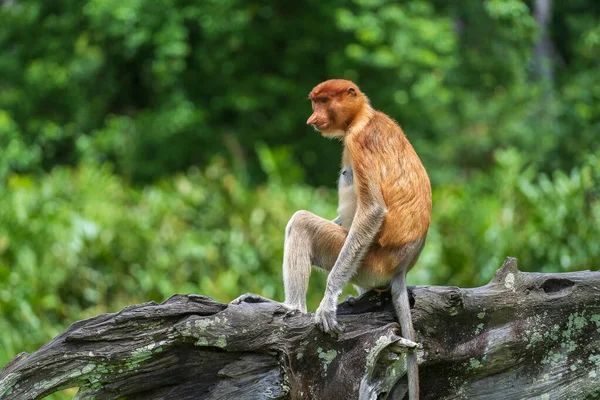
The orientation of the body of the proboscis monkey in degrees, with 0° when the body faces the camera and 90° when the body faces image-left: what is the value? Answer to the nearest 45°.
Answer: approximately 90°
